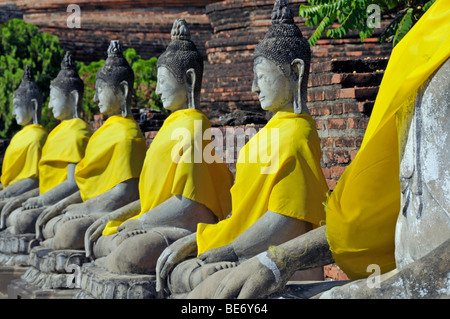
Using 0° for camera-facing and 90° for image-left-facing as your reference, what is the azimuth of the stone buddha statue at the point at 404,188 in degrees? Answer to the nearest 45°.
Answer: approximately 45°

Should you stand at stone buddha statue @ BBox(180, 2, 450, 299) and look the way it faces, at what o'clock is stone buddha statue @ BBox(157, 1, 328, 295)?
stone buddha statue @ BBox(157, 1, 328, 295) is roughly at 4 o'clock from stone buddha statue @ BBox(180, 2, 450, 299).

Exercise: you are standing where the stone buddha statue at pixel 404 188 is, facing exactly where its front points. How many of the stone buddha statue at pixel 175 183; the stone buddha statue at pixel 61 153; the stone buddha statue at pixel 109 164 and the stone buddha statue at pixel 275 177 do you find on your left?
0

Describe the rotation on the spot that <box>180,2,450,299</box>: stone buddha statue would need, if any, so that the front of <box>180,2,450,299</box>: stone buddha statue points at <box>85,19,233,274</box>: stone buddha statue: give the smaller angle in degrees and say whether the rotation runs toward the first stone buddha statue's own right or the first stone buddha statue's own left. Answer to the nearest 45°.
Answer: approximately 90° to the first stone buddha statue's own right

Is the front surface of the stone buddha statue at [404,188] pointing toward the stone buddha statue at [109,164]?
no

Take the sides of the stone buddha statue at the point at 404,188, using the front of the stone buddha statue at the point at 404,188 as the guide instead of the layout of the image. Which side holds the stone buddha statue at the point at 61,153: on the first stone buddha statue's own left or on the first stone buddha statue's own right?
on the first stone buddha statue's own right

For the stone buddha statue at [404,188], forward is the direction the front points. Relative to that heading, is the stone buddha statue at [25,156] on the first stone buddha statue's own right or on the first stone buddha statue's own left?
on the first stone buddha statue's own right
